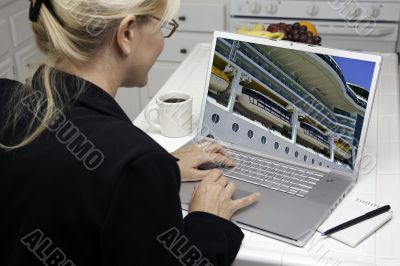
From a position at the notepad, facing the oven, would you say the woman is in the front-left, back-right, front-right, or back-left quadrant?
back-left

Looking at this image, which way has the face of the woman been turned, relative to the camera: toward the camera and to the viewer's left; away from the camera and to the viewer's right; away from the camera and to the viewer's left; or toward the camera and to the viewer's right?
away from the camera and to the viewer's right

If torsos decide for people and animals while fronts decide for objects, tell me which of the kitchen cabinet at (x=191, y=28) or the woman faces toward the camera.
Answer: the kitchen cabinet

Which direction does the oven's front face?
toward the camera

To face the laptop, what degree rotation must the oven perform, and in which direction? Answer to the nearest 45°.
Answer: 0° — it already faces it

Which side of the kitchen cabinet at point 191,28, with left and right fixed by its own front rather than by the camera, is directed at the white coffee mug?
front

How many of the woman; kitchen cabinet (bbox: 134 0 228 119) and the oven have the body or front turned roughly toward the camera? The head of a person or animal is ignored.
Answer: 2

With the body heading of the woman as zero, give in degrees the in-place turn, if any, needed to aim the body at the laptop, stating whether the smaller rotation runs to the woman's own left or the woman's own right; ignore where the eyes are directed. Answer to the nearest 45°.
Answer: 0° — they already face it

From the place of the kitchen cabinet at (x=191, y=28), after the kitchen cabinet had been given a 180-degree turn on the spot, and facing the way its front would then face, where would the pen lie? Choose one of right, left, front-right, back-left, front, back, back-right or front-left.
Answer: back

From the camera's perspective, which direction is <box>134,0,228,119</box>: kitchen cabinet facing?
toward the camera

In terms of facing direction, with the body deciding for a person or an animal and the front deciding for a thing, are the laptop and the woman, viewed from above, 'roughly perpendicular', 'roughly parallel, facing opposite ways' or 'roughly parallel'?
roughly parallel, facing opposite ways

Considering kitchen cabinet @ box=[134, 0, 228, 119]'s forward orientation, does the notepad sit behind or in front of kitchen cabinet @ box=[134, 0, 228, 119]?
in front

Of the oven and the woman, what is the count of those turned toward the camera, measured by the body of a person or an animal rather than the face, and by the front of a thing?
1

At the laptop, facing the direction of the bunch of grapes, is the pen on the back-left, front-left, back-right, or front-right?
back-right

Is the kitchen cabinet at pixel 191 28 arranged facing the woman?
yes

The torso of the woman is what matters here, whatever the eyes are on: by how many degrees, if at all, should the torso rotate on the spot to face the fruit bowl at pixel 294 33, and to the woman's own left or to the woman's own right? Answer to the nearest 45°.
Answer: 0° — they already face it
